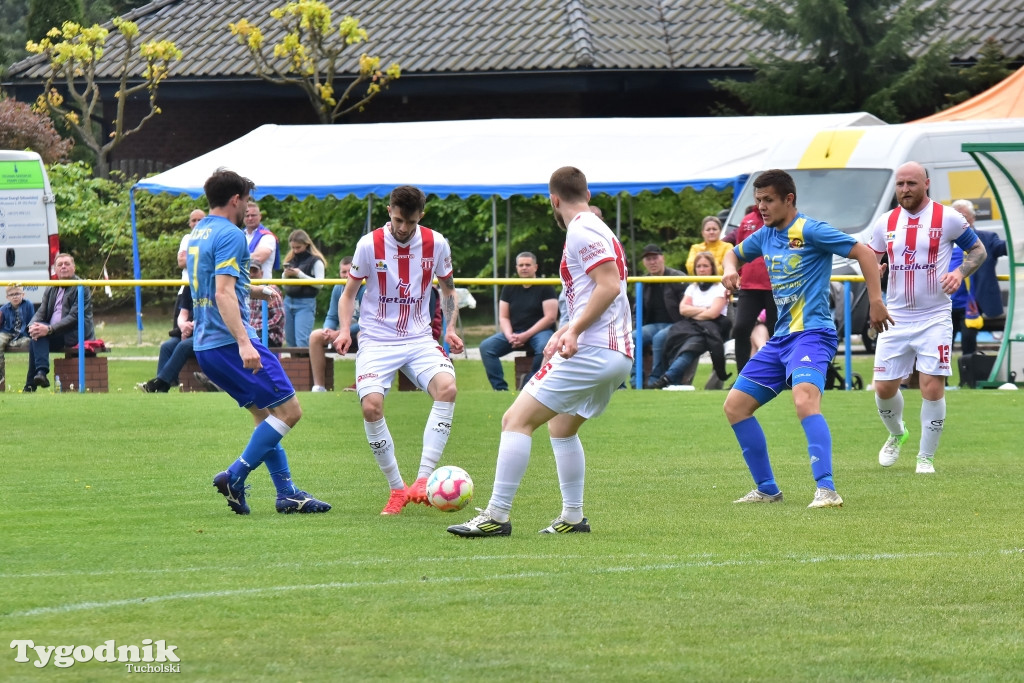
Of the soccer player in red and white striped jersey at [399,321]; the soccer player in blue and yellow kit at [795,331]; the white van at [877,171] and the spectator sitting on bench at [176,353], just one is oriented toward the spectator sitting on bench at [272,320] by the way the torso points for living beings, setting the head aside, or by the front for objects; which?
the white van

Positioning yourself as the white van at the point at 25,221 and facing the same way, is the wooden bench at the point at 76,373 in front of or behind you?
behind

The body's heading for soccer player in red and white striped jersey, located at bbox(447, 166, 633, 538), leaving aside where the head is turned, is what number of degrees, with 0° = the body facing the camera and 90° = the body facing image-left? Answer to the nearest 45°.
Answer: approximately 90°

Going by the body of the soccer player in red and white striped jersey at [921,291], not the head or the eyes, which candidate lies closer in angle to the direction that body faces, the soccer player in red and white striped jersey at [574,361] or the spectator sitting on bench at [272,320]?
the soccer player in red and white striped jersey

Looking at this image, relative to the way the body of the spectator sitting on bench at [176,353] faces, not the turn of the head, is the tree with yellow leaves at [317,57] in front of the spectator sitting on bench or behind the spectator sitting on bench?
behind

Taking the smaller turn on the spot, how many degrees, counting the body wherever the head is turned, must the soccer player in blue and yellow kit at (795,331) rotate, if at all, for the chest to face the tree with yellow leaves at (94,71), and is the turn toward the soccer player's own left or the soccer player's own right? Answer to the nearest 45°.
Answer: approximately 90° to the soccer player's own right
